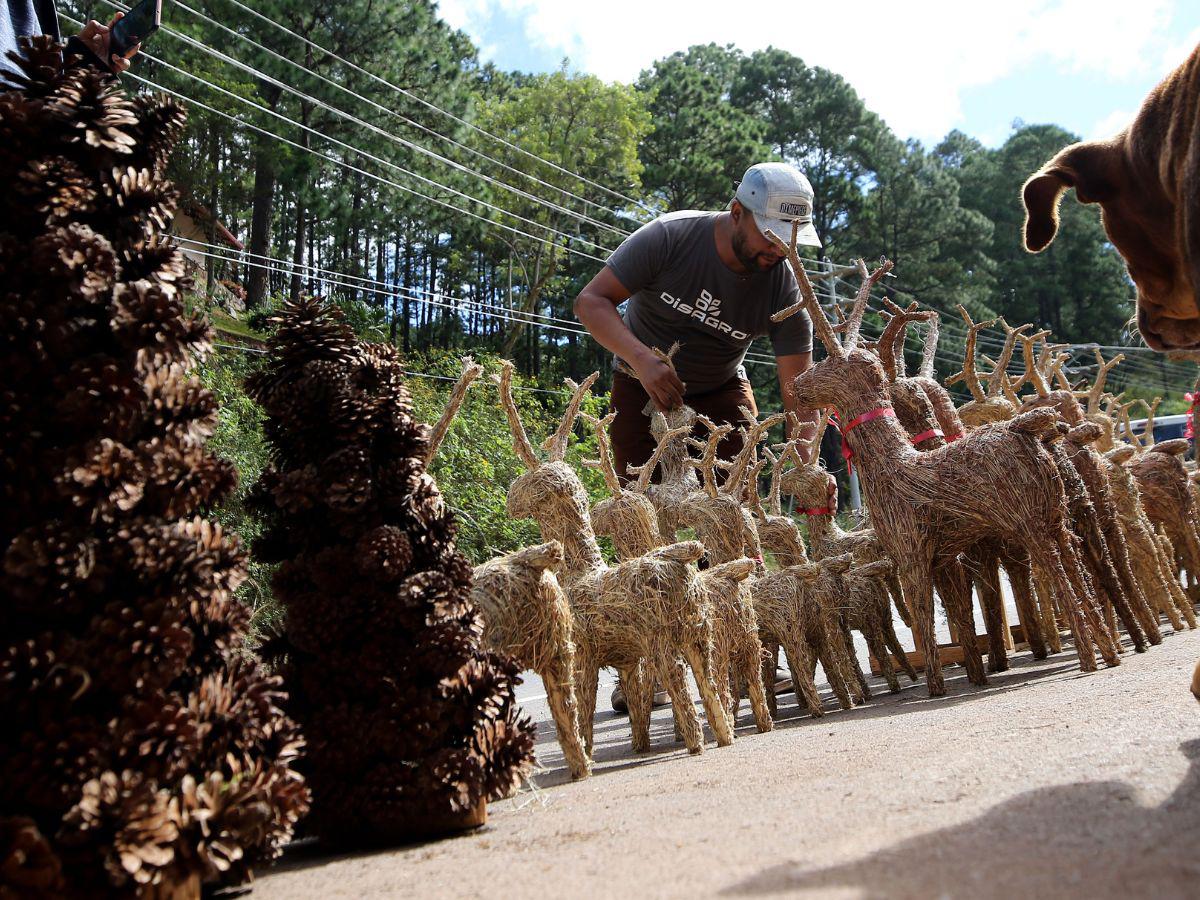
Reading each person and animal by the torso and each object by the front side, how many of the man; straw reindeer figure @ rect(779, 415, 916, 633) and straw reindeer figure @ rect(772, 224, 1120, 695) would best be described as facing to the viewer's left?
2

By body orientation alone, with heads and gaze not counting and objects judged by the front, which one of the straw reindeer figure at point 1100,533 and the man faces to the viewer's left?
the straw reindeer figure

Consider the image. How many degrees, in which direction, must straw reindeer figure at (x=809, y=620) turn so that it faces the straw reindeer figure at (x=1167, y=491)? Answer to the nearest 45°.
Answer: approximately 90° to its right

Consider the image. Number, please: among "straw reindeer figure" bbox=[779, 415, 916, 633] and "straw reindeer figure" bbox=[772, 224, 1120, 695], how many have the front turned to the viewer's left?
2

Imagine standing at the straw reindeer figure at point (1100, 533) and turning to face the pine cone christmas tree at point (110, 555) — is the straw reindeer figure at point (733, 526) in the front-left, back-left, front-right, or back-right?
front-right

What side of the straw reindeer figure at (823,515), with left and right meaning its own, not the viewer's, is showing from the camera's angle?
left

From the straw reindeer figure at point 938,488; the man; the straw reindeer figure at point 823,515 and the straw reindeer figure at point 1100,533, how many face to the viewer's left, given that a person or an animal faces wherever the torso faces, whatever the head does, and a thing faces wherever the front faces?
3

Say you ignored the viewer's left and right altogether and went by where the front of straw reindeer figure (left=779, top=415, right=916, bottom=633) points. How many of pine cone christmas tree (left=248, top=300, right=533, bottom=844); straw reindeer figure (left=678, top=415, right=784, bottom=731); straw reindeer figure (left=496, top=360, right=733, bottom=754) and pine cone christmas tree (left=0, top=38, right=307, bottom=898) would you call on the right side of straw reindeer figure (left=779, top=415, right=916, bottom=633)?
0

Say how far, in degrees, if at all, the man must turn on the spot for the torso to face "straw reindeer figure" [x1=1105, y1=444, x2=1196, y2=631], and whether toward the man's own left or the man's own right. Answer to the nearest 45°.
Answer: approximately 45° to the man's own left

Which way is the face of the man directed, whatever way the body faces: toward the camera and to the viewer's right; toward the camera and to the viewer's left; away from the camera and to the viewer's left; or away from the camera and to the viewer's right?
toward the camera and to the viewer's right

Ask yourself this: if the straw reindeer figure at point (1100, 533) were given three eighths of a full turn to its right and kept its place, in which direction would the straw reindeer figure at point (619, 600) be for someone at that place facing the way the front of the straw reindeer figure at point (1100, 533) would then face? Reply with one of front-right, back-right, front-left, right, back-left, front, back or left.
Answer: back

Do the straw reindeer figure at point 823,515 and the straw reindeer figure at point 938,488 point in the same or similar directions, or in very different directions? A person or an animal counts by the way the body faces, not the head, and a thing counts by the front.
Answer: same or similar directions

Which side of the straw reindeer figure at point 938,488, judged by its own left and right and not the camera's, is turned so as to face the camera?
left

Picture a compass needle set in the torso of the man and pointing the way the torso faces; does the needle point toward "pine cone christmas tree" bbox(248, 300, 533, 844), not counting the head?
no

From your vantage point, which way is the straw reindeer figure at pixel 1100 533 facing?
to the viewer's left

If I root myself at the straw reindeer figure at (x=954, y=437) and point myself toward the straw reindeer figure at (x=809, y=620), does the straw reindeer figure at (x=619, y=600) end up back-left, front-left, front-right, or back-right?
front-left
